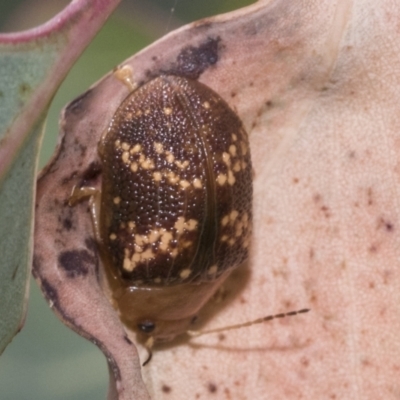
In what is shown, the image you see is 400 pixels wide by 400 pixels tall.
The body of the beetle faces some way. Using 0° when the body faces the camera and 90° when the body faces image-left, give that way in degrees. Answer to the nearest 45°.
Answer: approximately 0°
